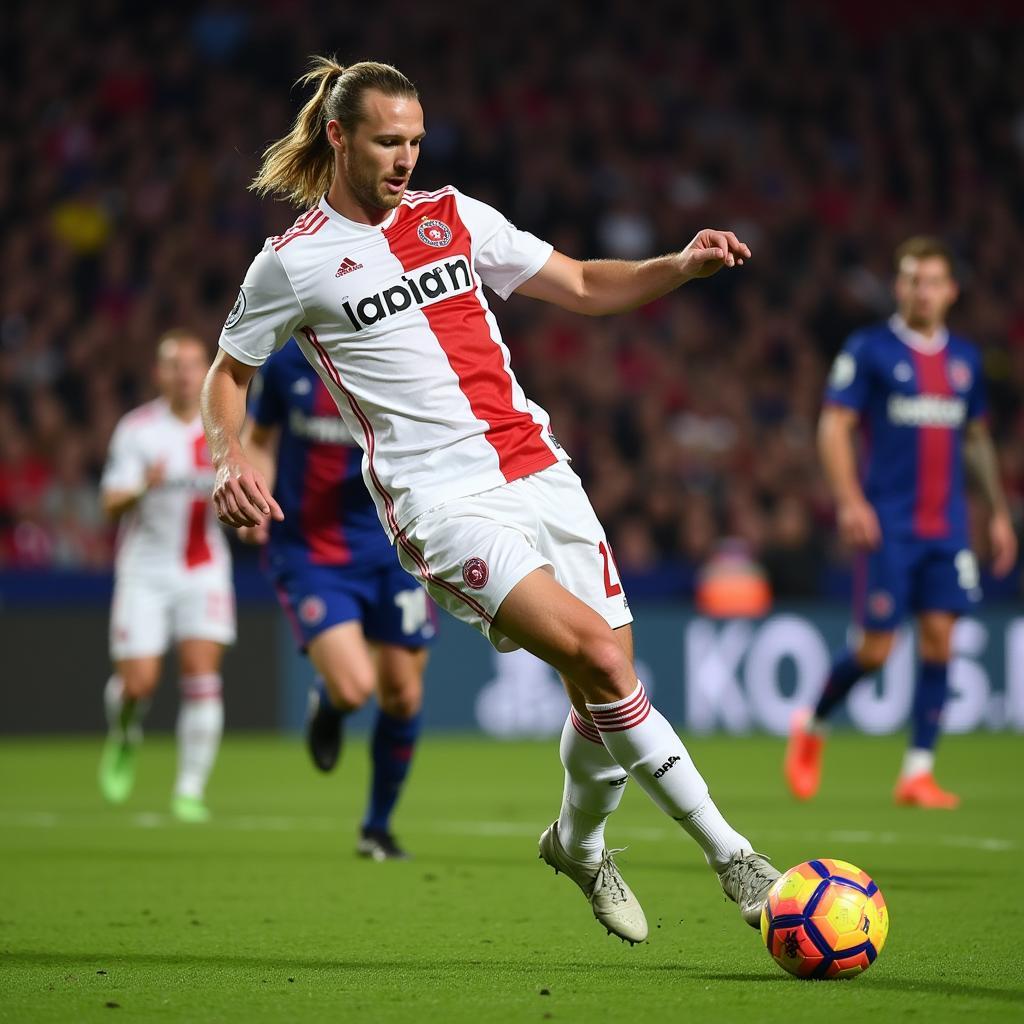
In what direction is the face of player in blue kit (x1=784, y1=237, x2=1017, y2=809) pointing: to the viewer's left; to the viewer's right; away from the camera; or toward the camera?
toward the camera

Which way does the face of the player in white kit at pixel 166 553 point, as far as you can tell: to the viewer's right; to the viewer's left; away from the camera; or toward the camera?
toward the camera

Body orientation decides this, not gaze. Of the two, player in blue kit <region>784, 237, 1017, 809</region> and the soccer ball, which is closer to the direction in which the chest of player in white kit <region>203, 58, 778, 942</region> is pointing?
the soccer ball

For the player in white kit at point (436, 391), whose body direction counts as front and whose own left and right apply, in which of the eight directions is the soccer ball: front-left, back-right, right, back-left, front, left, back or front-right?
front

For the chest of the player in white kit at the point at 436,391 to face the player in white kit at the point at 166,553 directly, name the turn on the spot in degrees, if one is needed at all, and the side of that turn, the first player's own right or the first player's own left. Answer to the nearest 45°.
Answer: approximately 135° to the first player's own left

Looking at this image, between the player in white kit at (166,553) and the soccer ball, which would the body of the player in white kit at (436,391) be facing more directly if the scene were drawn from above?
the soccer ball

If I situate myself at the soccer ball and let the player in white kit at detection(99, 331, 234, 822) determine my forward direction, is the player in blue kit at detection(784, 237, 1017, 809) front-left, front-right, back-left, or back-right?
front-right

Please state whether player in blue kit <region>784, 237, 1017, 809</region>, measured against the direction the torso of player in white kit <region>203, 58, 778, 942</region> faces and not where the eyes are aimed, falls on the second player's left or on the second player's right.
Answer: on the second player's left

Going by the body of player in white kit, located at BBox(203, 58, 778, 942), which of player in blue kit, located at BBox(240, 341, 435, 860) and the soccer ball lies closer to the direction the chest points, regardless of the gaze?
the soccer ball

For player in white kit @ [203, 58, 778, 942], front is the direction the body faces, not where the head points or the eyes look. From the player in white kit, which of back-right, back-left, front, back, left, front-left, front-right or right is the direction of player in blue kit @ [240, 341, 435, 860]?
back-left

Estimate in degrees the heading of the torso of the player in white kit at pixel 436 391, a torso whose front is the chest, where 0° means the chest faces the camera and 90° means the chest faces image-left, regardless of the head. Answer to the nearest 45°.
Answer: approximately 315°

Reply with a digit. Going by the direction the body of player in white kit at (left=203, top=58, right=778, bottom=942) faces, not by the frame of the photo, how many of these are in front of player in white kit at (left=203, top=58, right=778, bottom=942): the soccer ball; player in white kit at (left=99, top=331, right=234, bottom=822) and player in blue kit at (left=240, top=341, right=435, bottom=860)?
1

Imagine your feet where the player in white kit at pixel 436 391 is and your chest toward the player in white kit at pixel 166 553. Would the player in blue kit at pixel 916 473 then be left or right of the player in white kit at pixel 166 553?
right

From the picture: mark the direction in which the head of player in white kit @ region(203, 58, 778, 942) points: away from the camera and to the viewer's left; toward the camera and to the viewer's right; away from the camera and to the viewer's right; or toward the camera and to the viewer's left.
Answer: toward the camera and to the viewer's right
